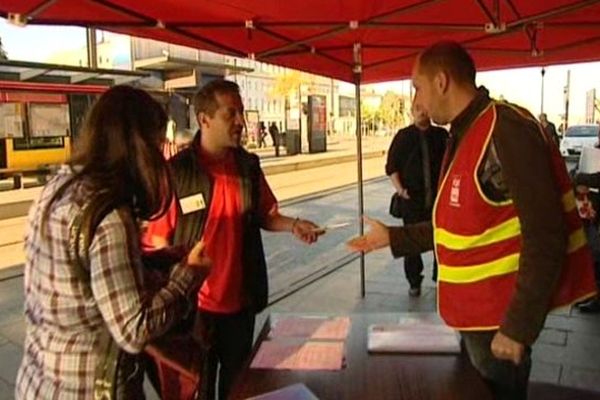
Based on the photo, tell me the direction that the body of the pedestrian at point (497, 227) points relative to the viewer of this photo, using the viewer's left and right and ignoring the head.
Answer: facing to the left of the viewer

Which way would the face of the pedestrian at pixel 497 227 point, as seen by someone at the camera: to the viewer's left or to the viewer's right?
to the viewer's left

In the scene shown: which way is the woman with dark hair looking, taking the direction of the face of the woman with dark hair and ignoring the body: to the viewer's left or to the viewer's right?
to the viewer's right

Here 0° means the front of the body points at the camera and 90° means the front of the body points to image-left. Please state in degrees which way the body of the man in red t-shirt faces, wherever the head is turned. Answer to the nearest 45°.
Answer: approximately 315°

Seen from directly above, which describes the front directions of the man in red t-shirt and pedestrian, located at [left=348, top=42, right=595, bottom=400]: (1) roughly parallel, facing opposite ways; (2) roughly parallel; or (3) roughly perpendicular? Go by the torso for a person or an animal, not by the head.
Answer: roughly parallel, facing opposite ways

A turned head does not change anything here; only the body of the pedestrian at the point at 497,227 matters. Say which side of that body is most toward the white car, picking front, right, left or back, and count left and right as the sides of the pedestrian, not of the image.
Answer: right

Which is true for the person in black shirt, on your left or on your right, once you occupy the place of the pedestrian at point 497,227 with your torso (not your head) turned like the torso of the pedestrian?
on your right
